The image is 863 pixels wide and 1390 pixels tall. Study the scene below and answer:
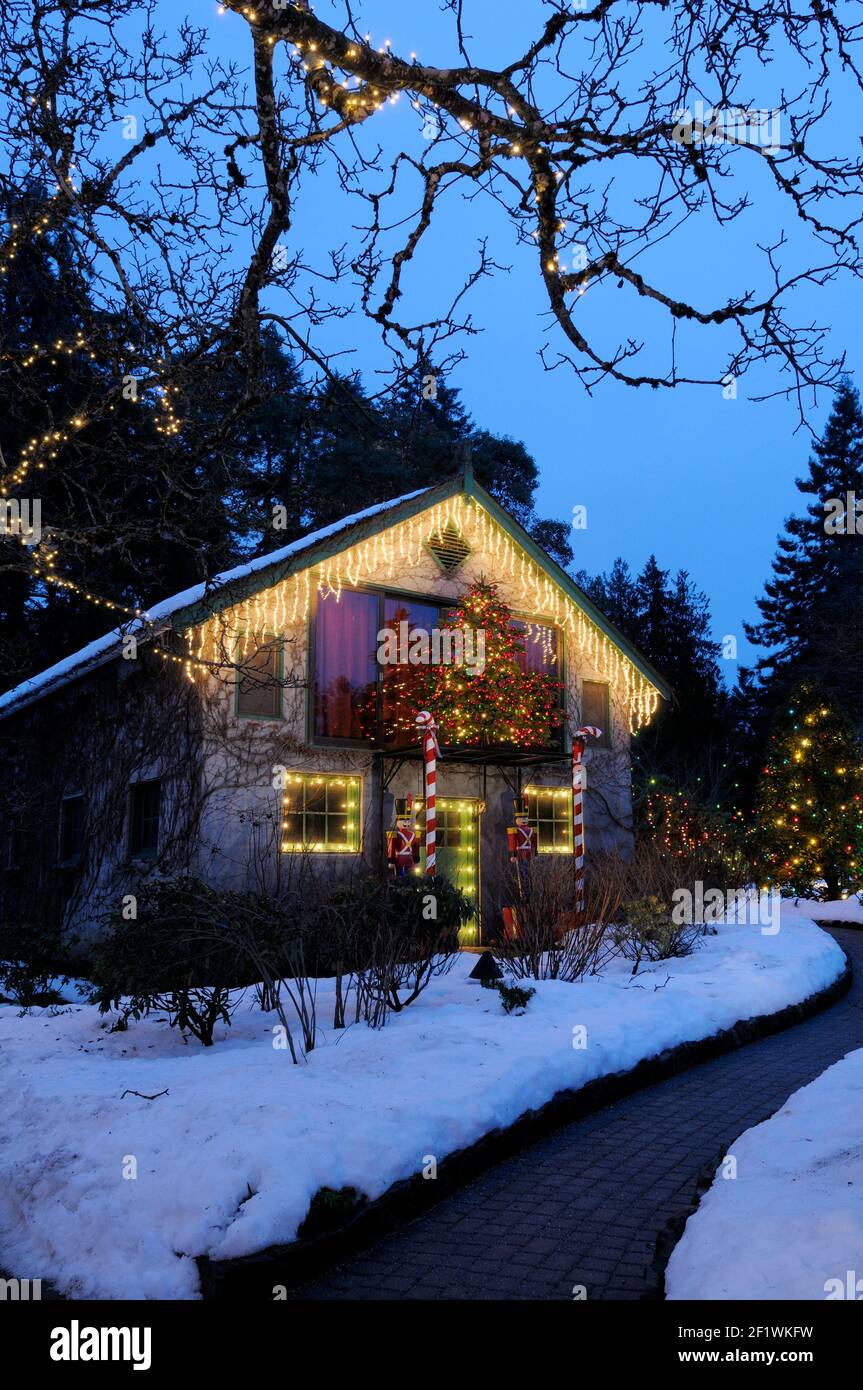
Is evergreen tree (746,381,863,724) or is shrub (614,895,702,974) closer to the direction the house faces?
the shrub

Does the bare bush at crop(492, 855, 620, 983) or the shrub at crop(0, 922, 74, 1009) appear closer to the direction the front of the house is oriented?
the bare bush

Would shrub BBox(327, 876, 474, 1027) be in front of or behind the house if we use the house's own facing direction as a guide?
in front

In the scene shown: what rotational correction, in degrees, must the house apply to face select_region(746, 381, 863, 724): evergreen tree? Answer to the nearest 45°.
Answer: approximately 90° to its left

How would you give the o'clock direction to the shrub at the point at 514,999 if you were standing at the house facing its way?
The shrub is roughly at 1 o'clock from the house.

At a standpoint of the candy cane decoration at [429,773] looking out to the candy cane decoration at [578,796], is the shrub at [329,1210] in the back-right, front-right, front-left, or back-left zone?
back-right

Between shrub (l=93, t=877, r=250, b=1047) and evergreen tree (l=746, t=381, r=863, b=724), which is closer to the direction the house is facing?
the shrub

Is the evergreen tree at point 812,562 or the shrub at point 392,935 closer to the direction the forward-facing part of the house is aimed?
the shrub

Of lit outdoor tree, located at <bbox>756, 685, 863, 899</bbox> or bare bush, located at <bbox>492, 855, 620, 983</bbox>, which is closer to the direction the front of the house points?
the bare bush

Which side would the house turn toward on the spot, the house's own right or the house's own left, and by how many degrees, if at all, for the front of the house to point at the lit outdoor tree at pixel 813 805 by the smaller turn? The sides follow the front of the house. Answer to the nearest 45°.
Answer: approximately 90° to the house's own left

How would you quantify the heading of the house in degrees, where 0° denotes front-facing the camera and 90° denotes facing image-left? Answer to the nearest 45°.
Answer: approximately 315°

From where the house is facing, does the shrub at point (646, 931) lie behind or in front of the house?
in front

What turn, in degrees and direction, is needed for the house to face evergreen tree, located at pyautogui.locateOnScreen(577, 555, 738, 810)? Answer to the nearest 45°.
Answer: approximately 90° to its left
